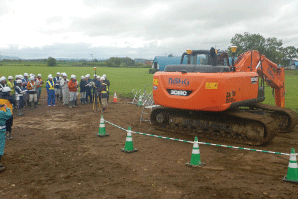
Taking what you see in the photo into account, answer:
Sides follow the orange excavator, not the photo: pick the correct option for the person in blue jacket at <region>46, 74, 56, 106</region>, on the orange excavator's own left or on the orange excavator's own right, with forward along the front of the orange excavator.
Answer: on the orange excavator's own left

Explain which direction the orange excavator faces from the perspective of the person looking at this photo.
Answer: facing away from the viewer and to the right of the viewer

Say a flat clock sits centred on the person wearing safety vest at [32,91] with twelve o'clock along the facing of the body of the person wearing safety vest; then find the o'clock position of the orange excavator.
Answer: The orange excavator is roughly at 11 o'clock from the person wearing safety vest.
